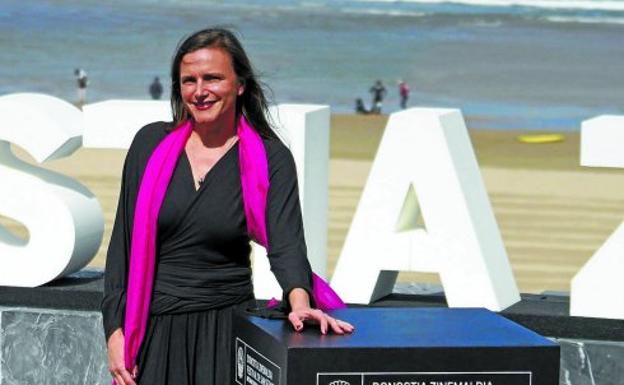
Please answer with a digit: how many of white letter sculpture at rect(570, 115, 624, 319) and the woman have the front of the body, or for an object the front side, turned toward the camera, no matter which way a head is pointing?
2

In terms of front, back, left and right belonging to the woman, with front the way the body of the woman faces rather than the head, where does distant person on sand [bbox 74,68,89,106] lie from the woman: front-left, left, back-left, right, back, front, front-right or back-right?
back

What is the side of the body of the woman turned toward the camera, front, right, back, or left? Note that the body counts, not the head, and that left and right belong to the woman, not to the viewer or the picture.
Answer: front

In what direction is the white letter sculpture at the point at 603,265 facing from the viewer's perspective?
toward the camera

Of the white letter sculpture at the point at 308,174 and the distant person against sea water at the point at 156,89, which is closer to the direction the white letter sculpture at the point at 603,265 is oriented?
the white letter sculpture

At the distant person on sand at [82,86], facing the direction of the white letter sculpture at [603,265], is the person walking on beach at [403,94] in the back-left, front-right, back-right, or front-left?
front-left

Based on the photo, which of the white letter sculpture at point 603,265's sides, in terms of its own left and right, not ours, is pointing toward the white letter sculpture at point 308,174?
right

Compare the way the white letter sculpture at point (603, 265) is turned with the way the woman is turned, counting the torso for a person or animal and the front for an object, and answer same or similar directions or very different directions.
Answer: same or similar directions
